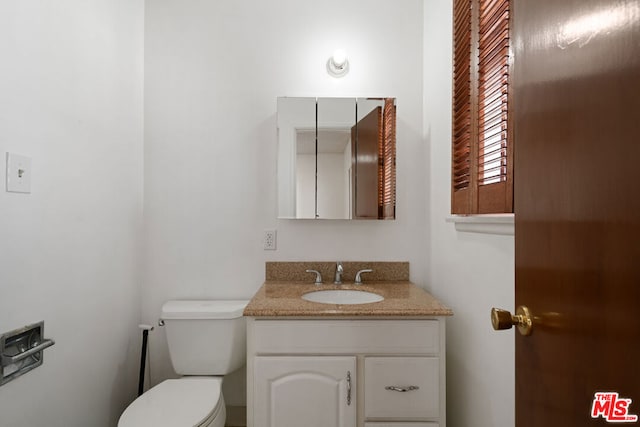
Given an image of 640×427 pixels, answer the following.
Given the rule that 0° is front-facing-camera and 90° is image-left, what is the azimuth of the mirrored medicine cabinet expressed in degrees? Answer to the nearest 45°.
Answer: approximately 0°

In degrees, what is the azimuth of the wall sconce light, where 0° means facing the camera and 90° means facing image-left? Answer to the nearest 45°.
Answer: approximately 0°

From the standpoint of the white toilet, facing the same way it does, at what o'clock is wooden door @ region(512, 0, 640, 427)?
The wooden door is roughly at 10 o'clock from the white toilet.
